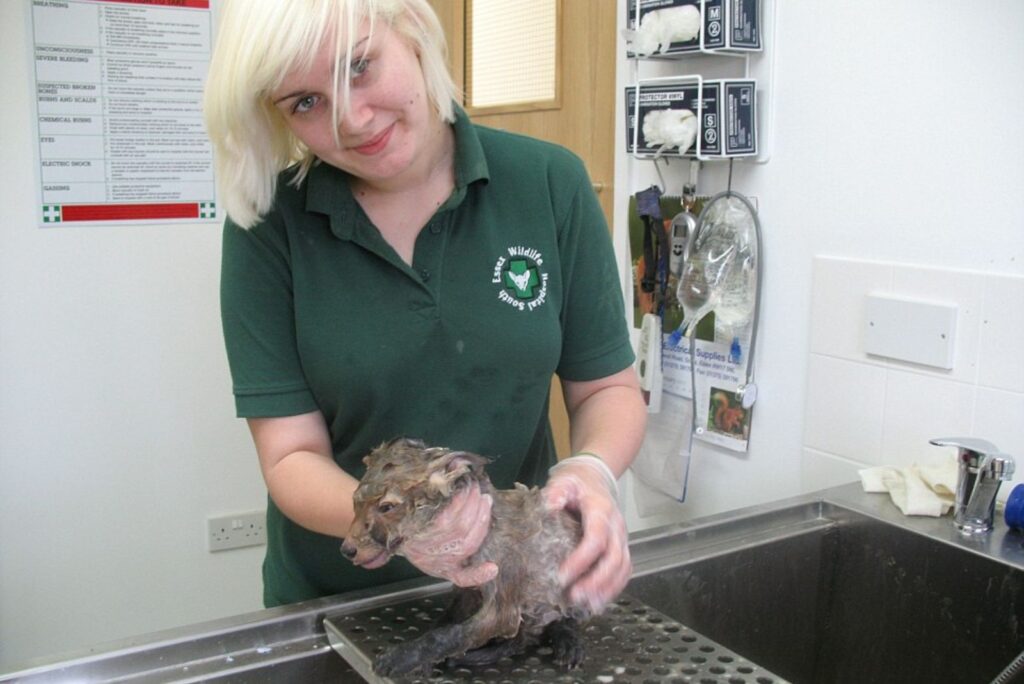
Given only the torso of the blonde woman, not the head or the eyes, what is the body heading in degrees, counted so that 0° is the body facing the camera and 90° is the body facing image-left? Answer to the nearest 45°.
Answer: approximately 0°

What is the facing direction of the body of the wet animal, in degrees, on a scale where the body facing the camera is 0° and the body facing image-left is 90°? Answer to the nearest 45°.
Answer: approximately 45°

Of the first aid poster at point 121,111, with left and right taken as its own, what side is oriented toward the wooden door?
left

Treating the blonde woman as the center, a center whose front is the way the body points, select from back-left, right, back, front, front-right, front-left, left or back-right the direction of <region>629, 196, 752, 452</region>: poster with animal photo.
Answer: back-left

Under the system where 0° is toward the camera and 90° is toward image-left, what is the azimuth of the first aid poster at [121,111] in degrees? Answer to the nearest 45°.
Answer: approximately 0°

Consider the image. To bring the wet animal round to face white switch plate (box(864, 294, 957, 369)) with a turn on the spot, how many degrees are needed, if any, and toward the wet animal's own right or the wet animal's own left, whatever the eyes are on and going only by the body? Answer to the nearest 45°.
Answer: approximately 180°

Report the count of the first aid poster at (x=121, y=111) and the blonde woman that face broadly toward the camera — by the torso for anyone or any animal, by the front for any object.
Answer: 2
